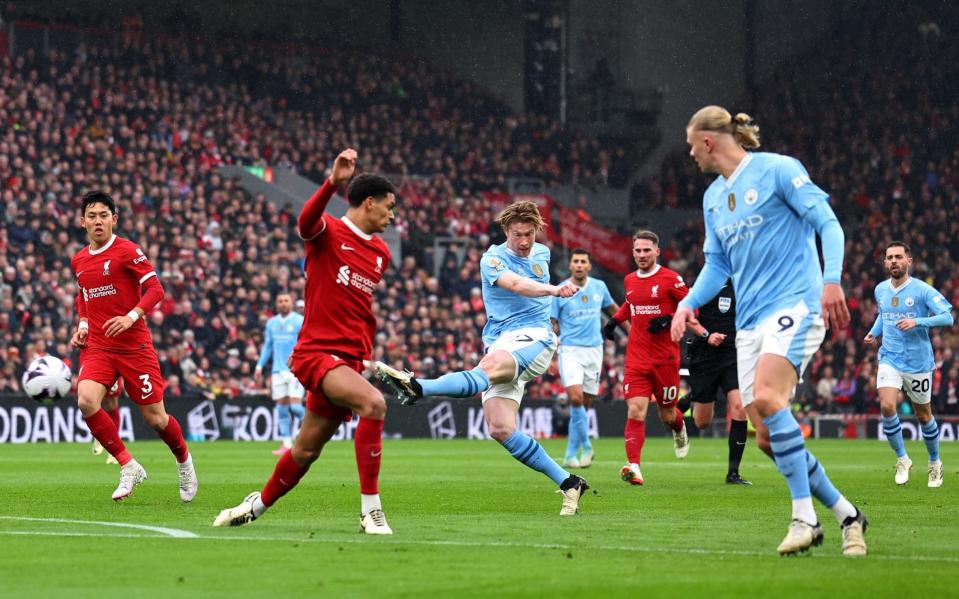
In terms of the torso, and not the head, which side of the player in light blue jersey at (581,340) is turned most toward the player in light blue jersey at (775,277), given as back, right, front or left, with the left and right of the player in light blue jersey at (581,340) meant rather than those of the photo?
front

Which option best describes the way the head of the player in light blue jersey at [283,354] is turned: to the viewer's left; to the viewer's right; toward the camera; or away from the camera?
toward the camera

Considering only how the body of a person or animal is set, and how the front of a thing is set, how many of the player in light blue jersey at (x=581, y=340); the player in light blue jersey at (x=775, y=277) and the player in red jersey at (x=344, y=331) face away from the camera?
0

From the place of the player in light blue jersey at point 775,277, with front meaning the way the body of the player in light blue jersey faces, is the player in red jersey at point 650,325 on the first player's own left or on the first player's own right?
on the first player's own right

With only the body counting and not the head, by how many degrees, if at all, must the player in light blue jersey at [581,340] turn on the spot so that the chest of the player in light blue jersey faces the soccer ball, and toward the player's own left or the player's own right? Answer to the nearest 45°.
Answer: approximately 45° to the player's own right

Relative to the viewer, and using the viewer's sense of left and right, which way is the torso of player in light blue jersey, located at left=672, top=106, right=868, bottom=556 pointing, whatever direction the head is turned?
facing the viewer and to the left of the viewer

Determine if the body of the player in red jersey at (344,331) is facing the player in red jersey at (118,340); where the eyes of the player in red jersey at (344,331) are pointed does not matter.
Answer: no

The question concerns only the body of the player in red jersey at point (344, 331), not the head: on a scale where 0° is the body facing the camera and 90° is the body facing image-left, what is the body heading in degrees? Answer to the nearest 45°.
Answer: approximately 315°

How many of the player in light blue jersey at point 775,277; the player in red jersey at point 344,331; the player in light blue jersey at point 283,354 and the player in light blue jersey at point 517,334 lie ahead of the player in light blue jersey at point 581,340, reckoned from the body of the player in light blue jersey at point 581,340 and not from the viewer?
3

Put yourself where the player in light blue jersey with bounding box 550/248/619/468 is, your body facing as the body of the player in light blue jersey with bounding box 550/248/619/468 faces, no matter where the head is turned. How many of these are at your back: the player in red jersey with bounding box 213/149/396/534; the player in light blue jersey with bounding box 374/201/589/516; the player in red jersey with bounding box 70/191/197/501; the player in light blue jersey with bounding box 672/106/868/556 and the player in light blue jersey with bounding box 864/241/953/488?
0

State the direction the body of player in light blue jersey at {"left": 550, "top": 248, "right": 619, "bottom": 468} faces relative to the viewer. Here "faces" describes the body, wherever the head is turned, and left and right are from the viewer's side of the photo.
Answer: facing the viewer

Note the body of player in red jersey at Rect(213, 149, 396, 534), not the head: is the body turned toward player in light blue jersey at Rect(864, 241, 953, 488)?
no

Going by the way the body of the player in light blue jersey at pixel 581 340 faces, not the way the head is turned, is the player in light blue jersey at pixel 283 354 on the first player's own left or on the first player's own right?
on the first player's own right

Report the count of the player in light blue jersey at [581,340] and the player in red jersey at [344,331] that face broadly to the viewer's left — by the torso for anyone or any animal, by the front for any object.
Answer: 0

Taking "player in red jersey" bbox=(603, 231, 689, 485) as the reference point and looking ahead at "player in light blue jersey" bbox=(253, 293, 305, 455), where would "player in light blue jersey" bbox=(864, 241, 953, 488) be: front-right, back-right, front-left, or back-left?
back-right

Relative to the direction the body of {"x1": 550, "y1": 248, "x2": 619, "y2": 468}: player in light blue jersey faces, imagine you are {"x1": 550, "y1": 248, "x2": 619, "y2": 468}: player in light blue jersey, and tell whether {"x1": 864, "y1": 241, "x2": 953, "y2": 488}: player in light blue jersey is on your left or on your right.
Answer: on your left

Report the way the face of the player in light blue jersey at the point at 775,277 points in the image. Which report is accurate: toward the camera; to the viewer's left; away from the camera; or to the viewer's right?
to the viewer's left
